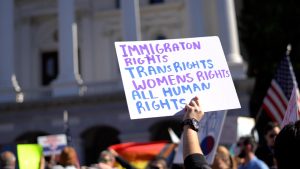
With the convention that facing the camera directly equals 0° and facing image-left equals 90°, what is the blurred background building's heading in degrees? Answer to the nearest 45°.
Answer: approximately 0°

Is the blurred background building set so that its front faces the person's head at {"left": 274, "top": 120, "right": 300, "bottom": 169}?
yes

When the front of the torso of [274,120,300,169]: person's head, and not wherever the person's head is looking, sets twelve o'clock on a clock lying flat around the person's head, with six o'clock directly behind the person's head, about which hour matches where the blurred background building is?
The blurred background building is roughly at 11 o'clock from the person's head.

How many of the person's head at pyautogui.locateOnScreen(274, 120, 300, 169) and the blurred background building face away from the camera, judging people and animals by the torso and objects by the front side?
1

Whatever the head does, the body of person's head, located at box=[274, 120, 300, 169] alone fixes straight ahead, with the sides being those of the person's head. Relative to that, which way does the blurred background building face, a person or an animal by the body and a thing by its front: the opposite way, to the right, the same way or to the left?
the opposite way

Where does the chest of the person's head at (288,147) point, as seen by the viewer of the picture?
away from the camera
